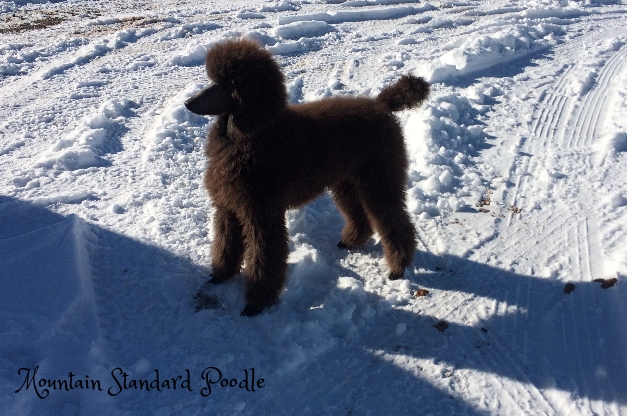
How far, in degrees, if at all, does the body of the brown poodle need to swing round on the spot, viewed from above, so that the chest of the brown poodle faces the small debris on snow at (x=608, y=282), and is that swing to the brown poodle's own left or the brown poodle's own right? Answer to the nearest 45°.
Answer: approximately 135° to the brown poodle's own left

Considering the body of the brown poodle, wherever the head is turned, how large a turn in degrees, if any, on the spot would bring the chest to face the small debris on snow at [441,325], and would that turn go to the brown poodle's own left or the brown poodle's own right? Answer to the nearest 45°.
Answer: approximately 90° to the brown poodle's own left

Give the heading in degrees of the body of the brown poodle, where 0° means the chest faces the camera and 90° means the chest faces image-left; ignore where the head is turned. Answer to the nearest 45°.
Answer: approximately 45°

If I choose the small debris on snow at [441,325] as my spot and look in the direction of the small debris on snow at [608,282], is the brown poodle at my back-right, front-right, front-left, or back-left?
back-left
